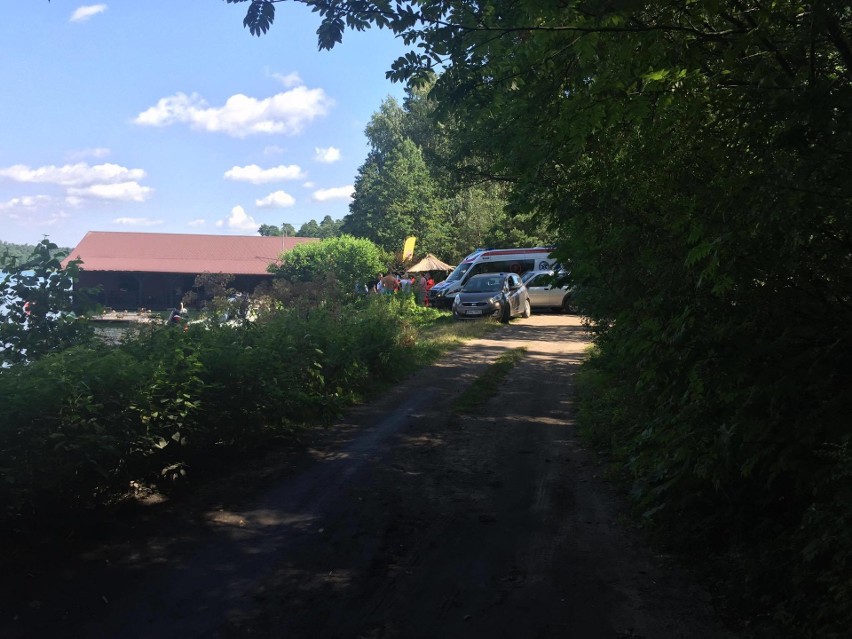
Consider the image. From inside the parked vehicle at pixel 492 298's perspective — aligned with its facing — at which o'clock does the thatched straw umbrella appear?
The thatched straw umbrella is roughly at 4 o'clock from the parked vehicle.

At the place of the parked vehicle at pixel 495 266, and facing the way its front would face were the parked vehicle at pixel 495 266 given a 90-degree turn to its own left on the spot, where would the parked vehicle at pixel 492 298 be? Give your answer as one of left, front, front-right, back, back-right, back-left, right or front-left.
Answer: front-right

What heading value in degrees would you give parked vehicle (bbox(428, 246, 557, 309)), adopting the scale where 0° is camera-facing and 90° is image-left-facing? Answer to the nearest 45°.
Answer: approximately 45°

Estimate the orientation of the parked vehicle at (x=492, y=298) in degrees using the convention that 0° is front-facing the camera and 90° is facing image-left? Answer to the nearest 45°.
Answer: approximately 45°

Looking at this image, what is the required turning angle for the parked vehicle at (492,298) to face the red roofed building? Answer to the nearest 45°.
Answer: approximately 90° to its right

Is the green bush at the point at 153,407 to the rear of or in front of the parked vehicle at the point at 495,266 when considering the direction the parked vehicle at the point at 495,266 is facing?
in front

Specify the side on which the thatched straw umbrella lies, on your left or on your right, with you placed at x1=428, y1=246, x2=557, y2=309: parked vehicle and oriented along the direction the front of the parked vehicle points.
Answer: on your right
